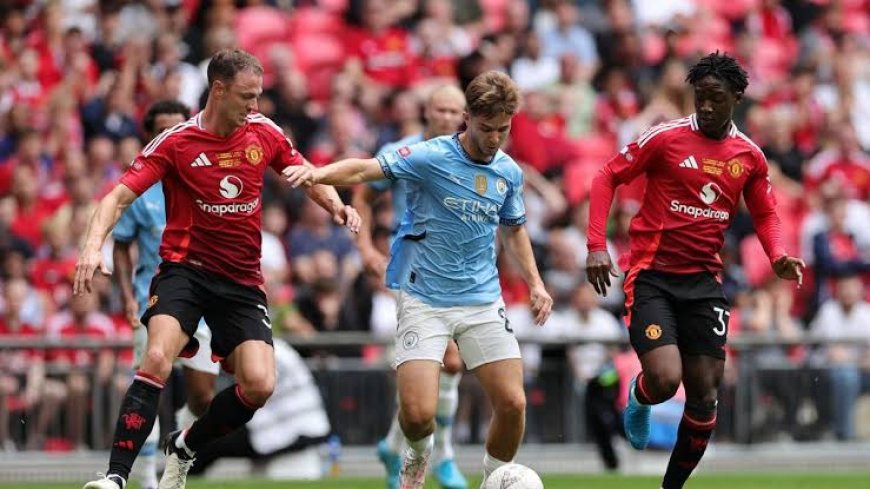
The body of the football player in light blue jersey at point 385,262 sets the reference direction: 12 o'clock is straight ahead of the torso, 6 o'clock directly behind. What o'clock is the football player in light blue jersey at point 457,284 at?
the football player in light blue jersey at point 457,284 is roughly at 1 o'clock from the football player in light blue jersey at point 385,262.

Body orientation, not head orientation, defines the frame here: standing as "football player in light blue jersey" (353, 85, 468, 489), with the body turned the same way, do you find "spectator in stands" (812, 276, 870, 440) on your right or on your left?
on your left

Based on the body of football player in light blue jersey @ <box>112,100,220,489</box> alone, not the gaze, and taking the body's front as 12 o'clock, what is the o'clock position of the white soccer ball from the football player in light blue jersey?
The white soccer ball is roughly at 12 o'clock from the football player in light blue jersey.

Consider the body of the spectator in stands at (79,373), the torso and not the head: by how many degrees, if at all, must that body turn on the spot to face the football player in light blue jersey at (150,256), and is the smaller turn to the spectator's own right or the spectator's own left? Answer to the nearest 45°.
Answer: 0° — they already face them

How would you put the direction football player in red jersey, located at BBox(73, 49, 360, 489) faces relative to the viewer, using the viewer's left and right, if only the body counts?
facing the viewer

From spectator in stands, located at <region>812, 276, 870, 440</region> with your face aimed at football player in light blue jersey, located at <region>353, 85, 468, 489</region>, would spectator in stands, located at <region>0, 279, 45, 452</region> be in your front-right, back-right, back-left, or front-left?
front-right

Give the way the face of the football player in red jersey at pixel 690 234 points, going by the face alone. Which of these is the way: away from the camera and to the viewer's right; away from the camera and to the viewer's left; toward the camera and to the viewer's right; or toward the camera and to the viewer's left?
toward the camera and to the viewer's left

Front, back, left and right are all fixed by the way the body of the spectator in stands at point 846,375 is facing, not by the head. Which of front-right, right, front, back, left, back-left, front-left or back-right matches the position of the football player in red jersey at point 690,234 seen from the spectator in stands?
front

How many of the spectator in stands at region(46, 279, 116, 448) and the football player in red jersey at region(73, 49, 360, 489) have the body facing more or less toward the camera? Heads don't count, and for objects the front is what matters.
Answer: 2

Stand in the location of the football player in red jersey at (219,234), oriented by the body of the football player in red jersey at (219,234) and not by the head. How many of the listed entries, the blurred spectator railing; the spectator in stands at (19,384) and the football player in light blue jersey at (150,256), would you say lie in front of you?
0

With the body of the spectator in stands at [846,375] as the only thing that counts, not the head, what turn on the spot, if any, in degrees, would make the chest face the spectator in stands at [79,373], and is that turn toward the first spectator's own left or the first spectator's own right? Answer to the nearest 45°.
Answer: approximately 45° to the first spectator's own right

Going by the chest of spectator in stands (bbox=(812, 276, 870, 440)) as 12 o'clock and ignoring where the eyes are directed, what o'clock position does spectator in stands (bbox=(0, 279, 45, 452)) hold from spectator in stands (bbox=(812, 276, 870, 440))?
spectator in stands (bbox=(0, 279, 45, 452)) is roughly at 2 o'clock from spectator in stands (bbox=(812, 276, 870, 440)).

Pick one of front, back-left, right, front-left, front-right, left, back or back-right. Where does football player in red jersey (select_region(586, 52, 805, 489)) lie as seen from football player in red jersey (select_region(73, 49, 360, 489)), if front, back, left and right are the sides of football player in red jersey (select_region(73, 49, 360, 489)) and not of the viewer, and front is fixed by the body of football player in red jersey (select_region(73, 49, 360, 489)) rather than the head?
left

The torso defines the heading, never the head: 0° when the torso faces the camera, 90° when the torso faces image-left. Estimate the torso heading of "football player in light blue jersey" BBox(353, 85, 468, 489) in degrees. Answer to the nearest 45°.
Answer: approximately 315°

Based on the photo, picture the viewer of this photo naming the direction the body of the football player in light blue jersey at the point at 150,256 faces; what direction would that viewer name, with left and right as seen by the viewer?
facing the viewer and to the right of the viewer

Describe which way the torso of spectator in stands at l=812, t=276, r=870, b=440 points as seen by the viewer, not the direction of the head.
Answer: toward the camera
